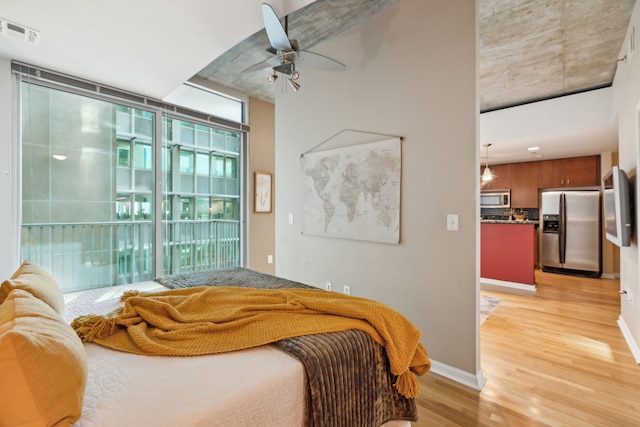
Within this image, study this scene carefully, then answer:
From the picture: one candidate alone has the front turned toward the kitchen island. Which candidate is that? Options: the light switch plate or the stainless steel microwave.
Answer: the stainless steel microwave

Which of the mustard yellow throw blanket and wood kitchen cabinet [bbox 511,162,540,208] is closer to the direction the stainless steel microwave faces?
the mustard yellow throw blanket

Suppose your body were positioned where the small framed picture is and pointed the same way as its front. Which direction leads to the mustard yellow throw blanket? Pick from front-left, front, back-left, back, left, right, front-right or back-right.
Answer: front-right

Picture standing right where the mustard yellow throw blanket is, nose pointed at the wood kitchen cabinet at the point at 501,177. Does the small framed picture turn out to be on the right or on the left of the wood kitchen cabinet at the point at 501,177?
left

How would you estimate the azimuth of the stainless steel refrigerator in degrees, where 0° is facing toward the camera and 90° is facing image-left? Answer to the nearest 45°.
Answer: approximately 0°

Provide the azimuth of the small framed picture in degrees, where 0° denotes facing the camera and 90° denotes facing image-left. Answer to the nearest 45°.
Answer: approximately 315°

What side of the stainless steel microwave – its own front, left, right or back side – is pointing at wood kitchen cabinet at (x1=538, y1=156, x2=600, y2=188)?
left

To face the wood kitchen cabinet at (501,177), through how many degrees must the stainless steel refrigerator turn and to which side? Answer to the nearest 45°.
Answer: approximately 90° to its right

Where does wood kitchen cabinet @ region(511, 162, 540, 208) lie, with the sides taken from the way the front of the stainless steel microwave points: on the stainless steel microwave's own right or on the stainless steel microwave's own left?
on the stainless steel microwave's own left

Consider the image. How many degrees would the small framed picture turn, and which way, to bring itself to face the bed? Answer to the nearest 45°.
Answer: approximately 45° to its right
